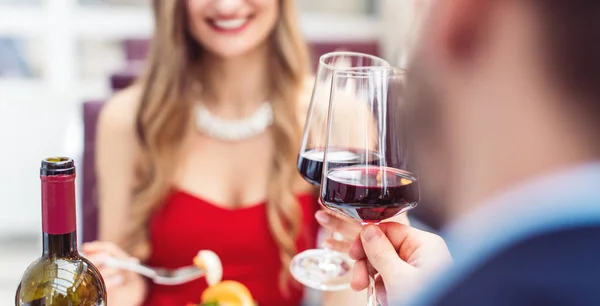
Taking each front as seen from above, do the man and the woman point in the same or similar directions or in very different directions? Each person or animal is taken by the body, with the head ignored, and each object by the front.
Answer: very different directions

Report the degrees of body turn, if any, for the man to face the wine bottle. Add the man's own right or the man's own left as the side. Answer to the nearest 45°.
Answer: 0° — they already face it

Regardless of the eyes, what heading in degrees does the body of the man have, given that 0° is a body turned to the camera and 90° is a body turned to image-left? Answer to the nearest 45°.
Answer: approximately 135°

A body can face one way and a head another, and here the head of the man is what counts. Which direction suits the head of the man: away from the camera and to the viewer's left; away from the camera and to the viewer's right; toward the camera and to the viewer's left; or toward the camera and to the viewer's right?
away from the camera and to the viewer's left

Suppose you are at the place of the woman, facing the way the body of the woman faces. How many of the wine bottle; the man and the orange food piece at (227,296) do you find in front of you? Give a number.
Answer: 3

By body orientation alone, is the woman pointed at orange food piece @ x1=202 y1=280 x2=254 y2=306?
yes

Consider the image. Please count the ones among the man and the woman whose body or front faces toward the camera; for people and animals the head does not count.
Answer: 1

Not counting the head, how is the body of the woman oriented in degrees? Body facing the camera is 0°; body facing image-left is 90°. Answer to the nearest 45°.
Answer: approximately 0°
